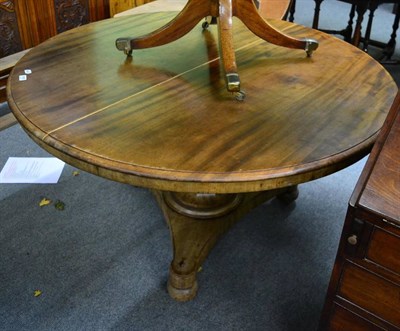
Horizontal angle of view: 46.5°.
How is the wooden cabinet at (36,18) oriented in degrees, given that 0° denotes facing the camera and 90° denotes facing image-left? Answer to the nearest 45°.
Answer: approximately 315°
